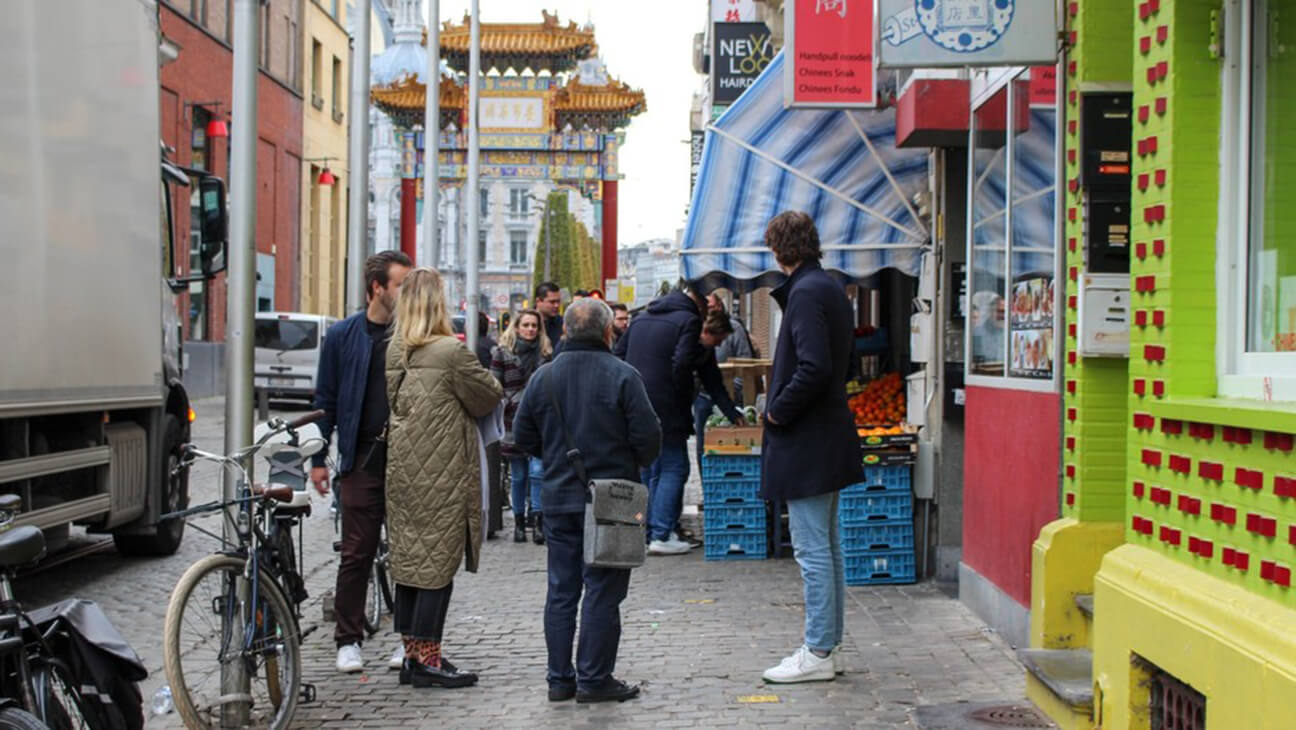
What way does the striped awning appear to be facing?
to the viewer's left

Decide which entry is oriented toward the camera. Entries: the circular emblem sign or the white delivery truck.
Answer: the circular emblem sign

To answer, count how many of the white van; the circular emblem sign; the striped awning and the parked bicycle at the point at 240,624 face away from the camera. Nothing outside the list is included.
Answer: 1

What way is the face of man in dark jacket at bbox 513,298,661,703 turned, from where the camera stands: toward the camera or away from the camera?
away from the camera

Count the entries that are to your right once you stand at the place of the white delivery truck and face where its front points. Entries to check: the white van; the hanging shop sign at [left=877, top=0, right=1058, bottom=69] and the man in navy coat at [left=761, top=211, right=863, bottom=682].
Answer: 2

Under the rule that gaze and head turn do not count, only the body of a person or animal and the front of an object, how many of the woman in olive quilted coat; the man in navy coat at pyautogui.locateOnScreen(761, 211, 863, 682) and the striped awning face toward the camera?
0

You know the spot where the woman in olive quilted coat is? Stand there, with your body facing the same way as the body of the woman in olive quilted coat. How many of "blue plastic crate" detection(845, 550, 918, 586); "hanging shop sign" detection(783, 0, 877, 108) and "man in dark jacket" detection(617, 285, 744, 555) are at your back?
0

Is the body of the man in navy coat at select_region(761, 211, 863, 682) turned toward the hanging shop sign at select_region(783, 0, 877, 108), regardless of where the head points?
no

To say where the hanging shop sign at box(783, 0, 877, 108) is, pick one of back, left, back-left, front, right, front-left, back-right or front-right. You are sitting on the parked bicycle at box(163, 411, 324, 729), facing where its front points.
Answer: back

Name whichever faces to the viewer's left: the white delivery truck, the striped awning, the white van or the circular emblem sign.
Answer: the striped awning

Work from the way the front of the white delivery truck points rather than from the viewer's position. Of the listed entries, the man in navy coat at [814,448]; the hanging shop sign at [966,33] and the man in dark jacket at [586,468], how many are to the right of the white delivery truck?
3

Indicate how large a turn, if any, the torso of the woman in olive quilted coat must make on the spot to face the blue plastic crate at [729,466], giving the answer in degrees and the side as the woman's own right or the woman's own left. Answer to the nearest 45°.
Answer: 0° — they already face it

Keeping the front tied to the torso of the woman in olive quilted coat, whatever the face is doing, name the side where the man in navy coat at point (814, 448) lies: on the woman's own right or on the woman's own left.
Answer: on the woman's own right

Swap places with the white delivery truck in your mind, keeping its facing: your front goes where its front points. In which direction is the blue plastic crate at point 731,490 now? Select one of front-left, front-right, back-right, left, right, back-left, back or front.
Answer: front-right

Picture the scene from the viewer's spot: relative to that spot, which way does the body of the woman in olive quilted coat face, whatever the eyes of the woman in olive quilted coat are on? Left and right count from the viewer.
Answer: facing away from the viewer and to the right of the viewer

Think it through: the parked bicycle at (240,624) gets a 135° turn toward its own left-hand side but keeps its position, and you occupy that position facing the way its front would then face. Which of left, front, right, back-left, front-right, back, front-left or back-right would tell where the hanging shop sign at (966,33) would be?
front
